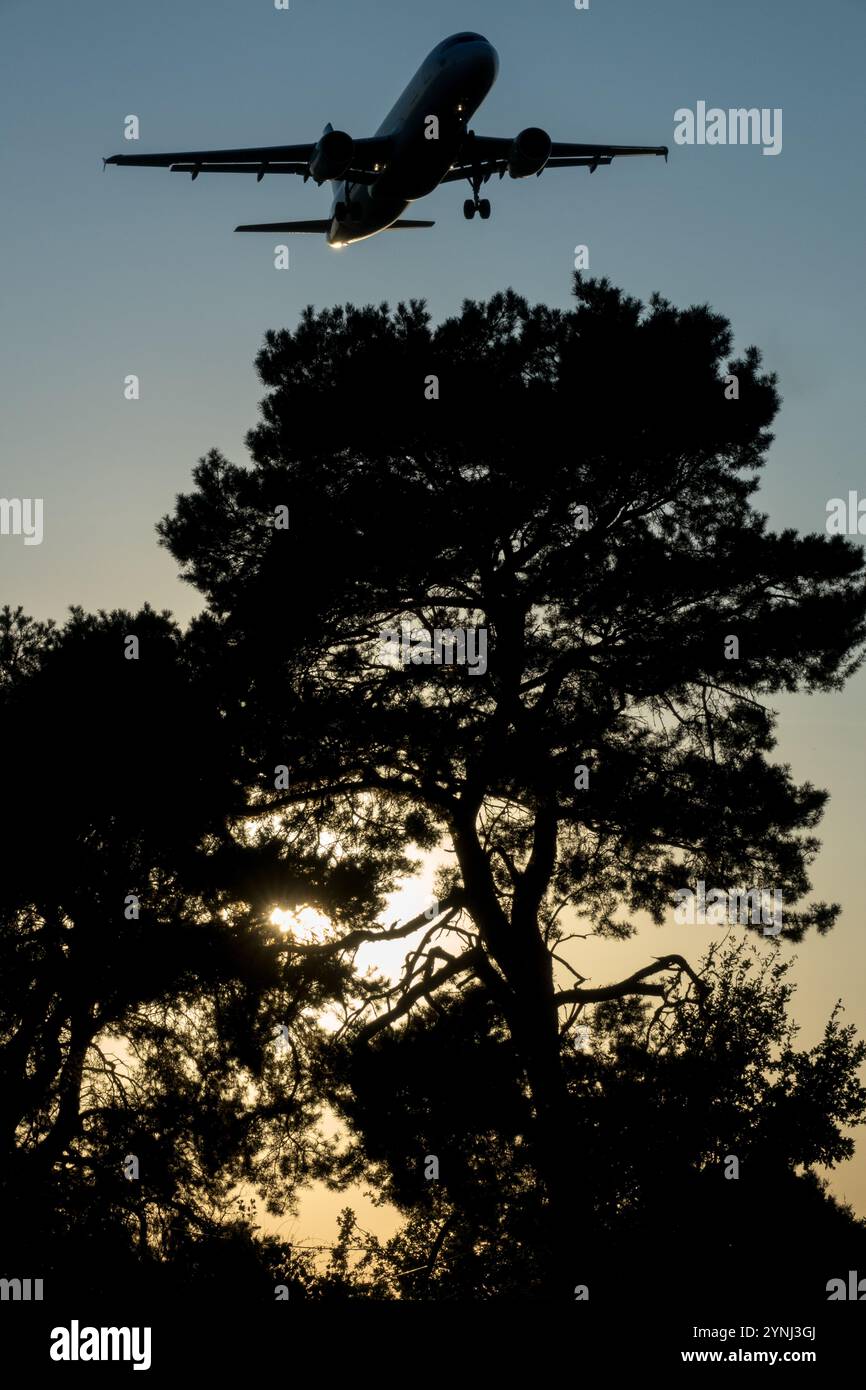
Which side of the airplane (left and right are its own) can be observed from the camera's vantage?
front
